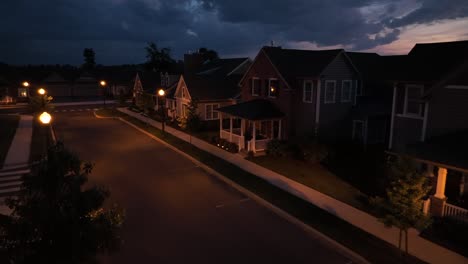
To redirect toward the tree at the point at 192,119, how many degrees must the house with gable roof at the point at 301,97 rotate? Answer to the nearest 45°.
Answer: approximately 45° to its right

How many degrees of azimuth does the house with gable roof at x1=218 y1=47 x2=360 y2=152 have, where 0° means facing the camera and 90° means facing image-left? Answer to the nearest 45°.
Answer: approximately 45°

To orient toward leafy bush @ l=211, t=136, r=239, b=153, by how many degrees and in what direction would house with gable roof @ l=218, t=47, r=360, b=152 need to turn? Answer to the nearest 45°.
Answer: approximately 45° to its right

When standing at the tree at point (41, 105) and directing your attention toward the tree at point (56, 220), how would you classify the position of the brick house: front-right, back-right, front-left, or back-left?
front-left

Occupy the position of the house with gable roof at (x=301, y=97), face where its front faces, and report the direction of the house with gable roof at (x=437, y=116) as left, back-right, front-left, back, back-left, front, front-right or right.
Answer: left

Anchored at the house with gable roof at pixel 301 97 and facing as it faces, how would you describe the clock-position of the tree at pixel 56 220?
The tree is roughly at 11 o'clock from the house with gable roof.

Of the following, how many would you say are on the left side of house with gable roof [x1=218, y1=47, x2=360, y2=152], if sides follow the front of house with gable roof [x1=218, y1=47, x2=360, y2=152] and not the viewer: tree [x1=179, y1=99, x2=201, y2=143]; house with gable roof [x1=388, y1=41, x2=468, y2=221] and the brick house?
1

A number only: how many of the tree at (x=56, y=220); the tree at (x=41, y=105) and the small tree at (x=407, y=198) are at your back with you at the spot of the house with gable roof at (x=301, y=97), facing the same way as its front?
0

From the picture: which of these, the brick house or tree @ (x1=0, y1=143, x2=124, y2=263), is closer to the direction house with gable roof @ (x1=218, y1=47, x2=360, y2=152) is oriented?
the tree

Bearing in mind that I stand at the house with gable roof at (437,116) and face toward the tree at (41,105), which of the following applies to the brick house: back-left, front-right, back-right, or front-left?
front-right

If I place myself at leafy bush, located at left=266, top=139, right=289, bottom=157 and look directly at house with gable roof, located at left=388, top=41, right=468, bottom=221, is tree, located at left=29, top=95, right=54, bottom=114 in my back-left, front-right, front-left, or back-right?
back-right

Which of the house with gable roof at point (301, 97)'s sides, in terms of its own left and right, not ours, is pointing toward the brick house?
right

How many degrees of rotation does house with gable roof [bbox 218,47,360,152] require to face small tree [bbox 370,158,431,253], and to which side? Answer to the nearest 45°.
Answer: approximately 45° to its left

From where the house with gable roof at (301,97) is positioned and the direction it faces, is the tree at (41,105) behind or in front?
in front
